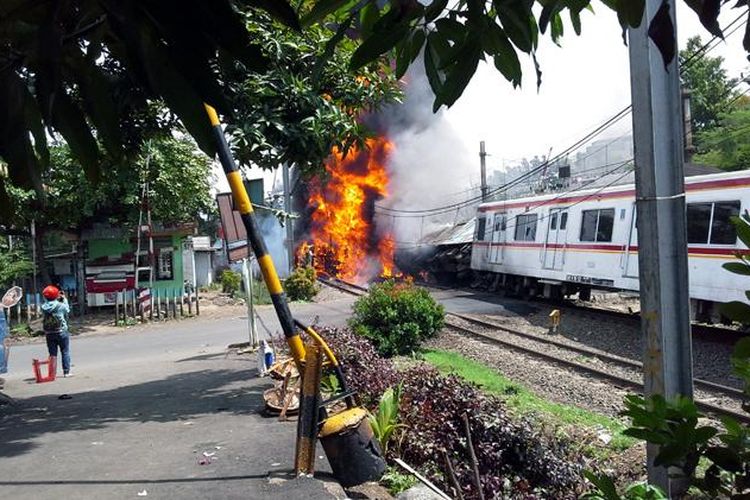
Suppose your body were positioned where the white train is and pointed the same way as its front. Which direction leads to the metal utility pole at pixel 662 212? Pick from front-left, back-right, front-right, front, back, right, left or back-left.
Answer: back-left

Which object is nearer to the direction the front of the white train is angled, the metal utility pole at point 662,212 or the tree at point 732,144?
the tree

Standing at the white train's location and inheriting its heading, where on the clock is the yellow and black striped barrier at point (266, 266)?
The yellow and black striped barrier is roughly at 8 o'clock from the white train.

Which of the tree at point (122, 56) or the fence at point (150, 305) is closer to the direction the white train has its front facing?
the fence

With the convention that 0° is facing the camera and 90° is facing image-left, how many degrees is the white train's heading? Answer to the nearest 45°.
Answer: approximately 135°

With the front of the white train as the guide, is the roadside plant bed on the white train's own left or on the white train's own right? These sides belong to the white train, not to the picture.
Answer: on the white train's own left

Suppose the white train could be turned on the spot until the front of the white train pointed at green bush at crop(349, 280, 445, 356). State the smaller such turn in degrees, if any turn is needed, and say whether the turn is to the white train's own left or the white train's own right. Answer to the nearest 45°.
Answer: approximately 90° to the white train's own left

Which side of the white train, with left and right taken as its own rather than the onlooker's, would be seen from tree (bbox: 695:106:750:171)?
right

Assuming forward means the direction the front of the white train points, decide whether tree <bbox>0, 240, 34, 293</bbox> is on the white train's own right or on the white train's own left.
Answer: on the white train's own left

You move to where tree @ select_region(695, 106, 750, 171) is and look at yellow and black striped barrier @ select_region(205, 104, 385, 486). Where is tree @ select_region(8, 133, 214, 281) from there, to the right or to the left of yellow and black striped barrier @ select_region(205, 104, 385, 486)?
right
